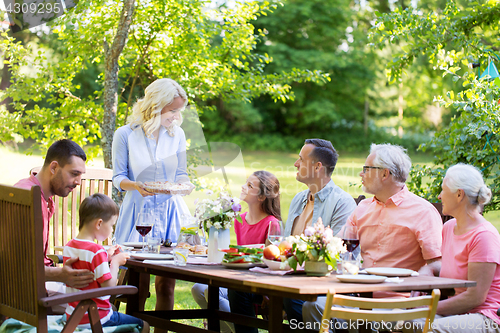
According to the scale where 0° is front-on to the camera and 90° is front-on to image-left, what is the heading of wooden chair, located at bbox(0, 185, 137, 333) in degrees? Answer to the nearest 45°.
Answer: approximately 225°

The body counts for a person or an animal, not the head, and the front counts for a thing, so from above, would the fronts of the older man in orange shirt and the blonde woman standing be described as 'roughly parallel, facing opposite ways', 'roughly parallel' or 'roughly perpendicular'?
roughly perpendicular

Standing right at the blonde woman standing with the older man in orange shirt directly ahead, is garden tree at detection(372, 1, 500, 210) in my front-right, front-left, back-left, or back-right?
front-left

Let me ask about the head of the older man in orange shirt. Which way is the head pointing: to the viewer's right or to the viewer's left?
to the viewer's left

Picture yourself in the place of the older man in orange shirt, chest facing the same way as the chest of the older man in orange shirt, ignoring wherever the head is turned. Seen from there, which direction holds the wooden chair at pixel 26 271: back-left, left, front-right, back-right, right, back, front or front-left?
front

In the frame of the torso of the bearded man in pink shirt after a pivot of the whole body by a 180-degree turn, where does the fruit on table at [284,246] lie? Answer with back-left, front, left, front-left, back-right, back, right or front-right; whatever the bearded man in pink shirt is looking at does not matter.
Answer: back-left

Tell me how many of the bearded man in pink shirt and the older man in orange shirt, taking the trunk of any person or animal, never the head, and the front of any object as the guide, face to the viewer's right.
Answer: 1

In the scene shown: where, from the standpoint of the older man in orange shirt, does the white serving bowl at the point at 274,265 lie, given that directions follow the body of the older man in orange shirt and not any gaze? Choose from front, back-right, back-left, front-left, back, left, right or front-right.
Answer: front

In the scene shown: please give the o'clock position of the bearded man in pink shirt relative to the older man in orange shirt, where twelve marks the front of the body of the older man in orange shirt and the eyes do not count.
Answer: The bearded man in pink shirt is roughly at 1 o'clock from the older man in orange shirt.

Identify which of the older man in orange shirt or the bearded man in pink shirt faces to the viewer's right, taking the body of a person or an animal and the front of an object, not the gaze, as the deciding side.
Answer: the bearded man in pink shirt

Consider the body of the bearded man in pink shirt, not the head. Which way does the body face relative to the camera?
to the viewer's right

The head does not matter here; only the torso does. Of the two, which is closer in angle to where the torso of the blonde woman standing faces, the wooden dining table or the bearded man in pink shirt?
the wooden dining table

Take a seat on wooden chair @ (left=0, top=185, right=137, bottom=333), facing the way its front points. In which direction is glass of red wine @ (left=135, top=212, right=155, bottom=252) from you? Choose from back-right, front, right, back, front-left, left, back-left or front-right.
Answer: front

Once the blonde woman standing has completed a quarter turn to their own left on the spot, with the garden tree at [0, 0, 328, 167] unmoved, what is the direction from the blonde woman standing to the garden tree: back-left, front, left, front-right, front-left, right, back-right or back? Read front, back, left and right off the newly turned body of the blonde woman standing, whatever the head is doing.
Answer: front-left

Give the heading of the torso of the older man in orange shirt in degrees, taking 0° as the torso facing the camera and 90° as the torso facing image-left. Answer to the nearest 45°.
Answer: approximately 45°

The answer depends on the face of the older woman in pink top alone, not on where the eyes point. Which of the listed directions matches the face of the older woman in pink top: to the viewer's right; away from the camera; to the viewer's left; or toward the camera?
to the viewer's left

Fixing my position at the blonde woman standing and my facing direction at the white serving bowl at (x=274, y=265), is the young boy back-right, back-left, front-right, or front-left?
front-right
